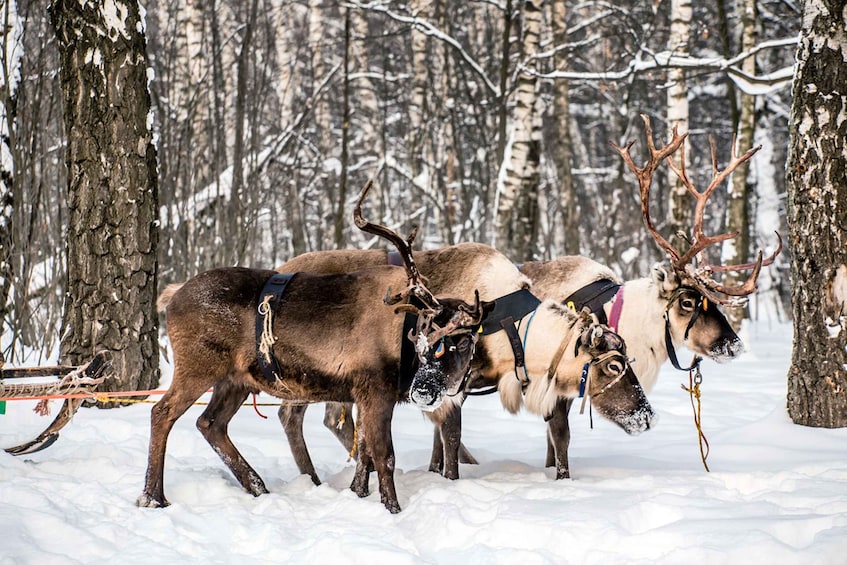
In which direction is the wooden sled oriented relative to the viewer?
to the viewer's right

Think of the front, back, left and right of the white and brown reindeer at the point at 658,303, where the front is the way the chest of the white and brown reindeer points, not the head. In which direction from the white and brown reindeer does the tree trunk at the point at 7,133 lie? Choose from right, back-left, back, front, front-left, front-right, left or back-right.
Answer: back

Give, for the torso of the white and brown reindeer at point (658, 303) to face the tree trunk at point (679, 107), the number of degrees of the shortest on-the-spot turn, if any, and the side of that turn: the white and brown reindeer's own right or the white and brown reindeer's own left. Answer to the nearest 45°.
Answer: approximately 90° to the white and brown reindeer's own left

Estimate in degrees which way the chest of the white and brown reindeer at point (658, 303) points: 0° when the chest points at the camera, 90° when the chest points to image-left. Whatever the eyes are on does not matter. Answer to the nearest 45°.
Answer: approximately 270°

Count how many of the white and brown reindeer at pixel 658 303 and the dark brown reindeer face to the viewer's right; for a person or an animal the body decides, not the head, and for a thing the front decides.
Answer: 2

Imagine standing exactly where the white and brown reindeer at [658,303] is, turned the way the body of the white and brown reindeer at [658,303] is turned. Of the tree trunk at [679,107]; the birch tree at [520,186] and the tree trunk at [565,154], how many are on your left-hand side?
3

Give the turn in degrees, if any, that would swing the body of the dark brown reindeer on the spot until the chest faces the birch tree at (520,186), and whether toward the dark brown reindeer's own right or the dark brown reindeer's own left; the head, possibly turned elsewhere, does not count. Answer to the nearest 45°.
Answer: approximately 45° to the dark brown reindeer's own left

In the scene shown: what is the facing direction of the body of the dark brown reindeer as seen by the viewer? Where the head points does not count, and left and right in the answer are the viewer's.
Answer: facing to the right of the viewer

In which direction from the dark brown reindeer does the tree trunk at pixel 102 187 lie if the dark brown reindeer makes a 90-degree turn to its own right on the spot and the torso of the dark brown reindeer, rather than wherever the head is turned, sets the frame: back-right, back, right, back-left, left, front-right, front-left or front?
back-right

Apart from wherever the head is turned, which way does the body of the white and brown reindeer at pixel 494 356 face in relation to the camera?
to the viewer's right

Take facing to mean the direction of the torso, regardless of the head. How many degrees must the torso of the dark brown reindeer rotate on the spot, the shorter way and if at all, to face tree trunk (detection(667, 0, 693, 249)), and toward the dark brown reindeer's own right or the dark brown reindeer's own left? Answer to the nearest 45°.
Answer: approximately 45° to the dark brown reindeer's own left
